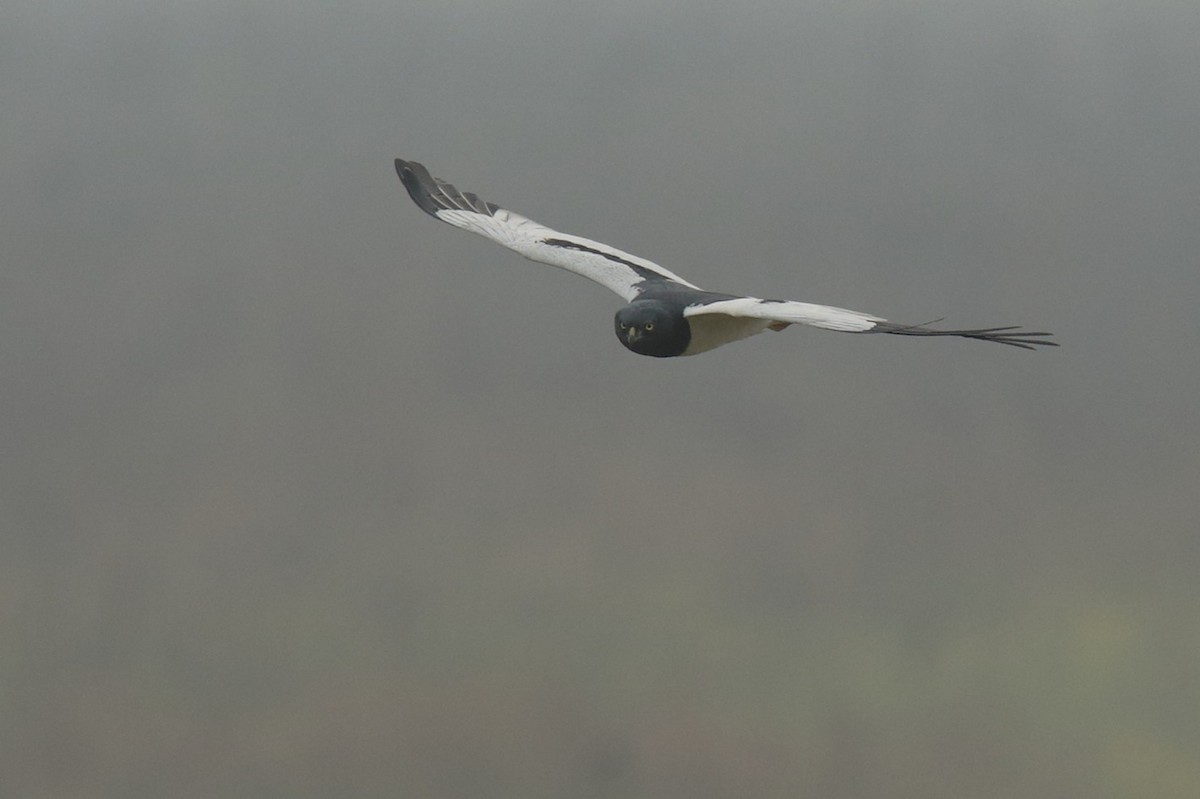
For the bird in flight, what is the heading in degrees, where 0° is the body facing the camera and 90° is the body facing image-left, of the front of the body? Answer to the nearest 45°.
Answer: approximately 45°
